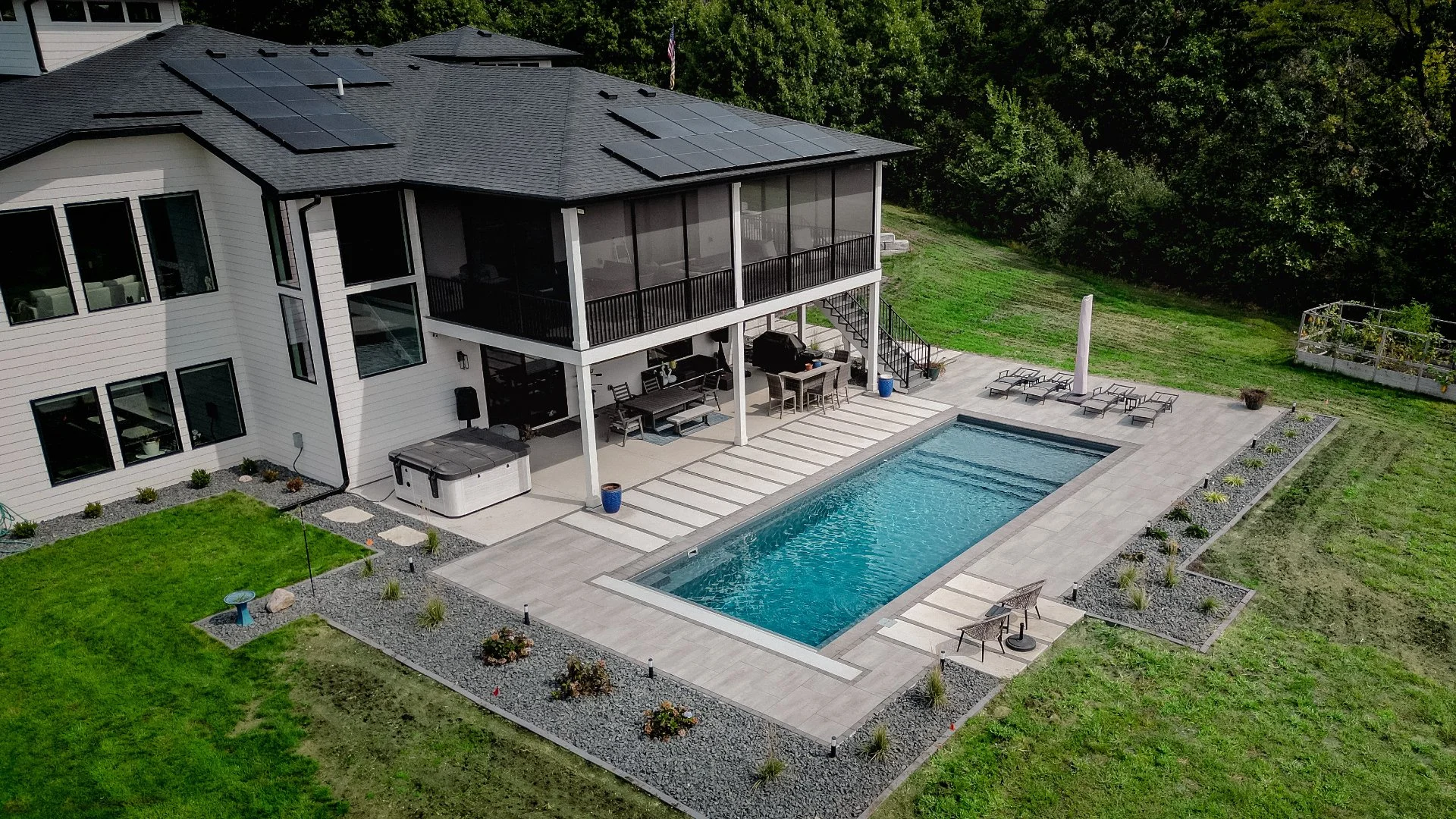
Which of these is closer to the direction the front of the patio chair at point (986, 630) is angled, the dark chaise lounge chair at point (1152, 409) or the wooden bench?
the wooden bench

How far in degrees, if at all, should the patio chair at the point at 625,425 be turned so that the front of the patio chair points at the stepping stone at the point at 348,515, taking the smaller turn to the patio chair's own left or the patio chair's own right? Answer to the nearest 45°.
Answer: approximately 180°

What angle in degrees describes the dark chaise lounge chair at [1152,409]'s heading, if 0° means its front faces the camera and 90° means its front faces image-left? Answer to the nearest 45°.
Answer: approximately 45°

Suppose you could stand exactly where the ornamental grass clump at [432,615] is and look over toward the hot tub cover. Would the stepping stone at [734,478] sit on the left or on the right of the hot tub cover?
right

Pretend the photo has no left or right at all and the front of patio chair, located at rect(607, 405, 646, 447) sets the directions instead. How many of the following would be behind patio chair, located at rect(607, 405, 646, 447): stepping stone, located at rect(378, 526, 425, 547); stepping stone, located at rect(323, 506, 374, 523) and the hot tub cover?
3

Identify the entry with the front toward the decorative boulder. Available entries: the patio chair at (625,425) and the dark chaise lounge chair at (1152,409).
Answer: the dark chaise lounge chair

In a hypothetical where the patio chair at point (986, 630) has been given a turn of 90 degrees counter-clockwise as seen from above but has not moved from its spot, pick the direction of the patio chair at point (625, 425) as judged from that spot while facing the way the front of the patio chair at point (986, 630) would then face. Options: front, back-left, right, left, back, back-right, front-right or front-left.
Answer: right

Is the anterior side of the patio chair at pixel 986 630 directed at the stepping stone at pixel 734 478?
yes

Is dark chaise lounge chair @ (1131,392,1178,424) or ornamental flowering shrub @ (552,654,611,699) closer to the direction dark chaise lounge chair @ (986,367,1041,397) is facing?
the ornamental flowering shrub

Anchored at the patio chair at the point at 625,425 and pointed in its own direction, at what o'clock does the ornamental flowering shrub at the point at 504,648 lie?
The ornamental flowering shrub is roughly at 5 o'clock from the patio chair.
